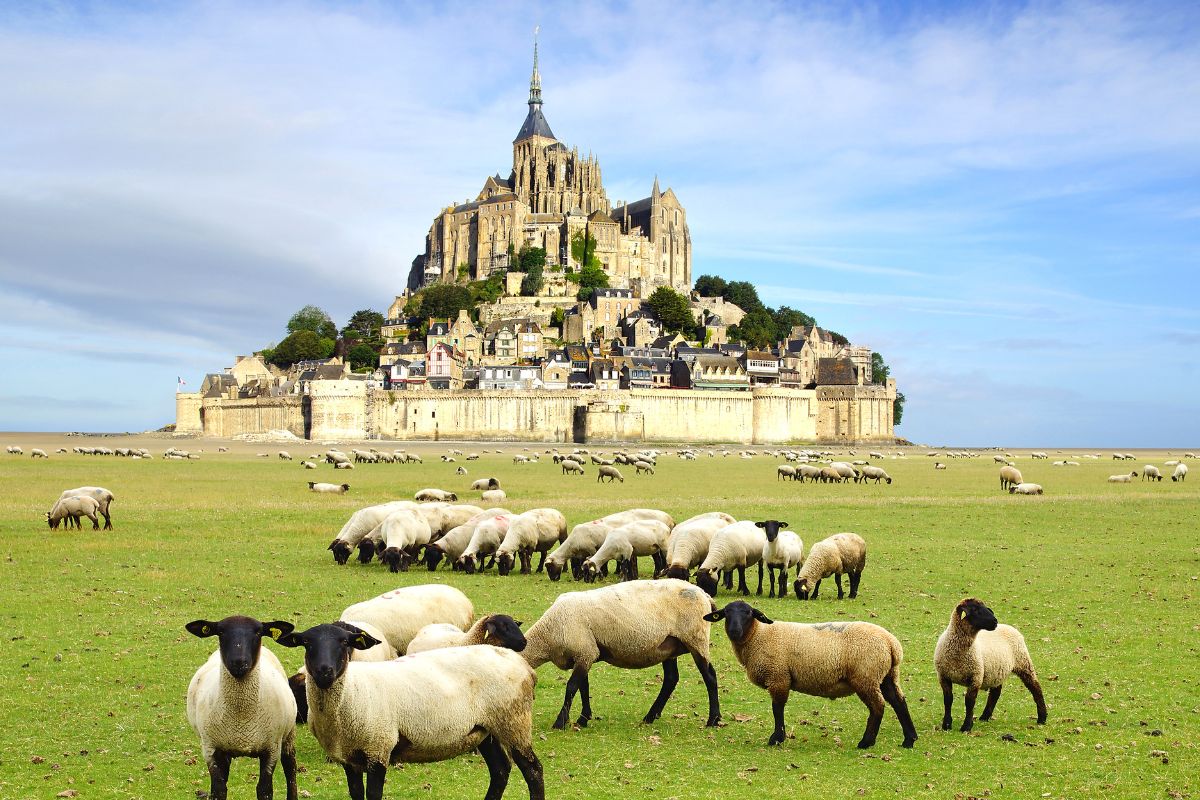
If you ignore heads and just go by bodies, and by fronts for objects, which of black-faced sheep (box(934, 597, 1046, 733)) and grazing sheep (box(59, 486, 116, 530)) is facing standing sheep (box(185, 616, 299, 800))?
the black-faced sheep

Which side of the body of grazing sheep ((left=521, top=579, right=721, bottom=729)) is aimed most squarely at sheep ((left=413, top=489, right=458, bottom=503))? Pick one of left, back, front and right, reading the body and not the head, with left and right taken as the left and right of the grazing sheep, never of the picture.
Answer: right

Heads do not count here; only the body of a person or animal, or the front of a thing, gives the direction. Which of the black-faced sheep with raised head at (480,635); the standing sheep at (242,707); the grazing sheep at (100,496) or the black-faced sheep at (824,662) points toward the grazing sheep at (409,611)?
the black-faced sheep at (824,662)

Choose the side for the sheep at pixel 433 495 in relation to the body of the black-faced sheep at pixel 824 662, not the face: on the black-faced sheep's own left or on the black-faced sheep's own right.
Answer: on the black-faced sheep's own right

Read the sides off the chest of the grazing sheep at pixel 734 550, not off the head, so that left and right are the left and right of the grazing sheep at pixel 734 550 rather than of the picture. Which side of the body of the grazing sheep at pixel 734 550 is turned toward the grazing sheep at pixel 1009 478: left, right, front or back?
back

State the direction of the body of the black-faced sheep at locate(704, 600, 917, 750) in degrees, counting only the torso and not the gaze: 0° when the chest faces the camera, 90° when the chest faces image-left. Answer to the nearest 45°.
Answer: approximately 90°

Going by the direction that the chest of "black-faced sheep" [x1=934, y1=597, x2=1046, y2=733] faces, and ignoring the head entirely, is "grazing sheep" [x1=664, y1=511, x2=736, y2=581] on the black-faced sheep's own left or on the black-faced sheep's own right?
on the black-faced sheep's own right

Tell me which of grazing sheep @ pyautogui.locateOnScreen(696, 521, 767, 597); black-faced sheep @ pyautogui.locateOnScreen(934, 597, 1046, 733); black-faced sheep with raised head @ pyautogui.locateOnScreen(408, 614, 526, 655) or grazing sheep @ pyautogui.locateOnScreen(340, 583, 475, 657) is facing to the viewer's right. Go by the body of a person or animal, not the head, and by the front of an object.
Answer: black-faced sheep with raised head @ pyautogui.locateOnScreen(408, 614, 526, 655)

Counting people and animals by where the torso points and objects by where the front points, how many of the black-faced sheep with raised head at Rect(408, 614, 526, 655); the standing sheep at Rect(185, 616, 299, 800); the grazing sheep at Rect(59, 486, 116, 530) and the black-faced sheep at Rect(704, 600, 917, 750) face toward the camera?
1

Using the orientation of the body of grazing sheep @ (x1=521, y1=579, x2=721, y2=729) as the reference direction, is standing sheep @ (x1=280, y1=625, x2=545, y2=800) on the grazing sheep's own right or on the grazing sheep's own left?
on the grazing sheep's own left

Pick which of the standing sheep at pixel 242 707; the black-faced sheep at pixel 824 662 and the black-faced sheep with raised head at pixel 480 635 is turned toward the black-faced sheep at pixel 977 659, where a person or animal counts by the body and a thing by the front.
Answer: the black-faced sheep with raised head

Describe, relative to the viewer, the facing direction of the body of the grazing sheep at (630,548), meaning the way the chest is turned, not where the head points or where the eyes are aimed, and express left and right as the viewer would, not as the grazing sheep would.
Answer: facing the viewer and to the left of the viewer

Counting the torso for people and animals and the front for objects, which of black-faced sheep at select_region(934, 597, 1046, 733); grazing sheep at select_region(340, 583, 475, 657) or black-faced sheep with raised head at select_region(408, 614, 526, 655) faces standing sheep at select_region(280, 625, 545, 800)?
the black-faced sheep at select_region(934, 597, 1046, 733)

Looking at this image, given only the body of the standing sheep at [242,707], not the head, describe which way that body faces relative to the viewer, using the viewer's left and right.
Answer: facing the viewer

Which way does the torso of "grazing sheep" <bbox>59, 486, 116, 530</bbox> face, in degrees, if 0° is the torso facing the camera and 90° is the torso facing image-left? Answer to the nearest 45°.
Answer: approximately 90°

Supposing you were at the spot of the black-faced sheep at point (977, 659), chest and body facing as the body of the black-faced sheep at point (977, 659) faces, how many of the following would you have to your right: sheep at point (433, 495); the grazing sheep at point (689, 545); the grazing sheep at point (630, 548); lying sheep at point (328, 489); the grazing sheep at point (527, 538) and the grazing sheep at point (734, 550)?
6
